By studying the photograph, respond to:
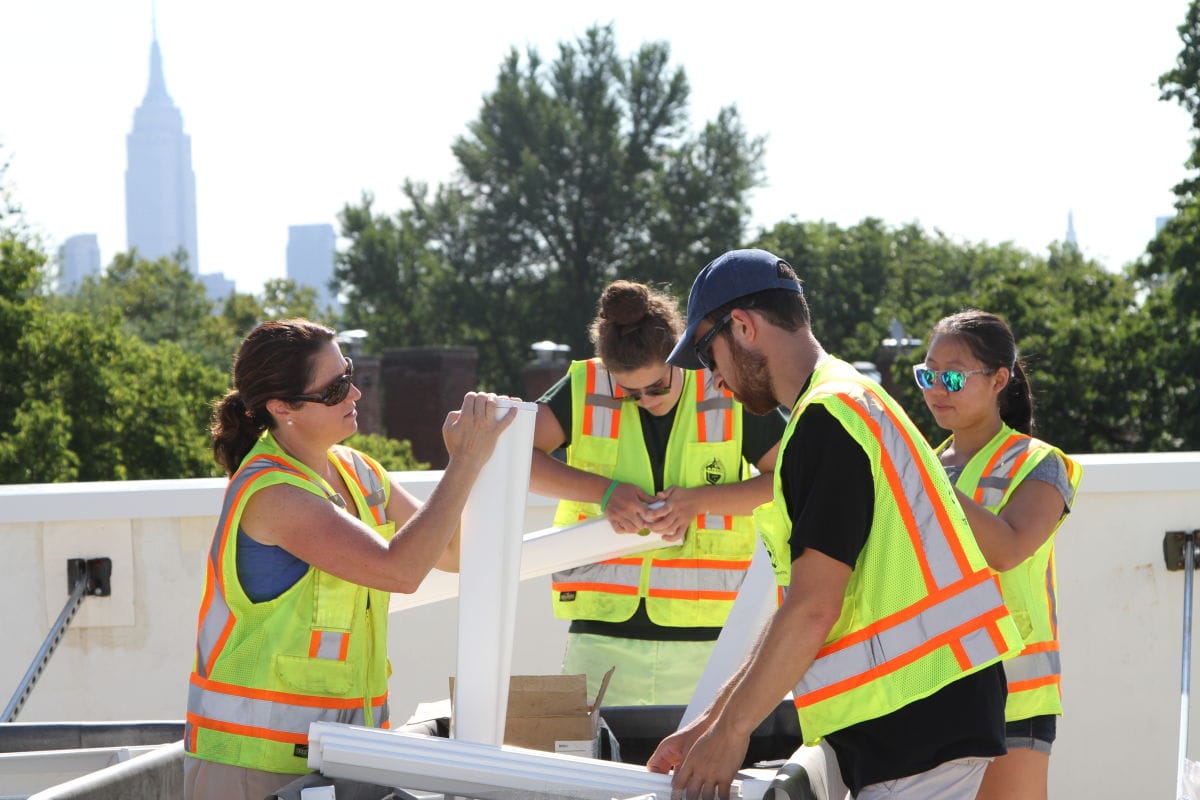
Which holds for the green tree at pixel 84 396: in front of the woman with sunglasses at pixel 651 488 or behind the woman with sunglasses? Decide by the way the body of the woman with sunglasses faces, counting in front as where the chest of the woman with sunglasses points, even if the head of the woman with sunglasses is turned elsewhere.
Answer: behind

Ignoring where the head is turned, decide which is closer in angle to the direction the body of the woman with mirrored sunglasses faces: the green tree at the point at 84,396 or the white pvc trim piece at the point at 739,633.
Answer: the white pvc trim piece

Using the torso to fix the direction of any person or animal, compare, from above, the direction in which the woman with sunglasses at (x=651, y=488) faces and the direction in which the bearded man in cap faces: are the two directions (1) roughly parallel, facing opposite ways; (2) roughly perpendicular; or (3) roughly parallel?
roughly perpendicular

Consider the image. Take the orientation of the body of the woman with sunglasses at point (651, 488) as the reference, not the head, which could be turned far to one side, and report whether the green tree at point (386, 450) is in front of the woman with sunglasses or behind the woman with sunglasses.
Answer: behind

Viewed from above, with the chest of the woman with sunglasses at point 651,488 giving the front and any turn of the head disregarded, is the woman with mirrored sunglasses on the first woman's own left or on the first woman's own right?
on the first woman's own left

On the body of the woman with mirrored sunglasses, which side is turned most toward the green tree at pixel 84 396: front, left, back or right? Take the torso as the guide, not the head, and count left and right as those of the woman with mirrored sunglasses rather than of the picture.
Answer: right

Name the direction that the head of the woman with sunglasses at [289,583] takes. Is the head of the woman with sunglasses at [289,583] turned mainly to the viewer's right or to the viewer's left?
to the viewer's right

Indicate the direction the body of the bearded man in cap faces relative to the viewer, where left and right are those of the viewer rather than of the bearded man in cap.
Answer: facing to the left of the viewer

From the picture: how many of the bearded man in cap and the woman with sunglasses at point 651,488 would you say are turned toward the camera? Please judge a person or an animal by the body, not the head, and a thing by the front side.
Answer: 1

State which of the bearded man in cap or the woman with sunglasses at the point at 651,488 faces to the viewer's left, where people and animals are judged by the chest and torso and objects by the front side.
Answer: the bearded man in cap
